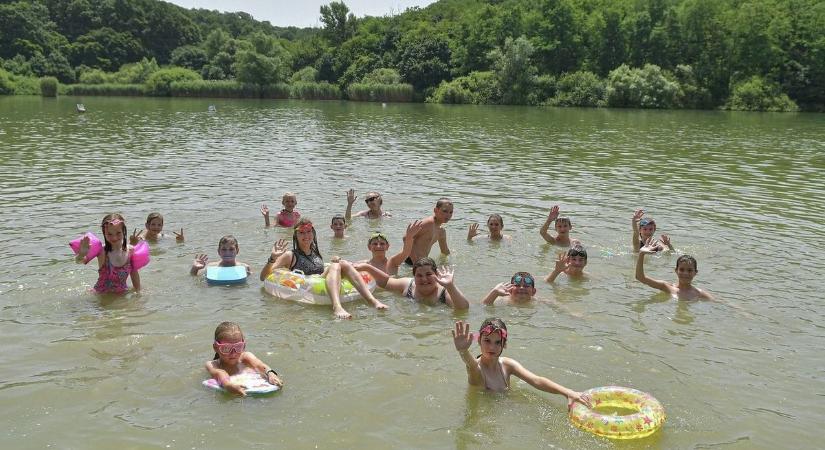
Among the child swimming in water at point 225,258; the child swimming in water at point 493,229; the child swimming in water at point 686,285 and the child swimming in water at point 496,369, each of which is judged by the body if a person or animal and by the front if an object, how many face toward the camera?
4

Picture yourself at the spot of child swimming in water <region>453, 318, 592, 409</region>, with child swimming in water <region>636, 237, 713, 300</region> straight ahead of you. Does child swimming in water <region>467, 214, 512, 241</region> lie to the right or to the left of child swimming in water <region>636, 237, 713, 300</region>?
left

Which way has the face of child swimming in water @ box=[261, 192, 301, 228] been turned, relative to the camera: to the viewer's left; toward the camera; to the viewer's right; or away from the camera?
toward the camera

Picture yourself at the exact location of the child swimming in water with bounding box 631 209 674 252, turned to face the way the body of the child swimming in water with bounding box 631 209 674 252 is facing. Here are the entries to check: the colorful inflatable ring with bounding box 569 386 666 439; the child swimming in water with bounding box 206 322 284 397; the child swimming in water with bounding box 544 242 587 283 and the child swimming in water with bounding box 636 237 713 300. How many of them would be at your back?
0

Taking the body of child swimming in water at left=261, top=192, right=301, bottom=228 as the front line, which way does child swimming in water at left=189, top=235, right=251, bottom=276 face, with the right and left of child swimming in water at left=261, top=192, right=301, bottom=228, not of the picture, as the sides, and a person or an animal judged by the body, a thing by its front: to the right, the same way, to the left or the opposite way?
the same way

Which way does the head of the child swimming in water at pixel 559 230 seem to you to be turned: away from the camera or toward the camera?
toward the camera

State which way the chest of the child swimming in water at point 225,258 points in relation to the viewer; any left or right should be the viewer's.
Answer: facing the viewer

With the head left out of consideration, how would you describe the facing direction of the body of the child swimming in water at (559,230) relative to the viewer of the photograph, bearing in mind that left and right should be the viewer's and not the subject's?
facing the viewer

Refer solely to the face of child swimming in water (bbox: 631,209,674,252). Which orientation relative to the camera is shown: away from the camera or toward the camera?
toward the camera

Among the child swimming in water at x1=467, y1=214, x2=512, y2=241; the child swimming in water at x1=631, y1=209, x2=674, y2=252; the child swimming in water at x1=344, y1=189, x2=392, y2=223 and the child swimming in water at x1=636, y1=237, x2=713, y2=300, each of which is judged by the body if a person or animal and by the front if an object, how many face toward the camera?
4

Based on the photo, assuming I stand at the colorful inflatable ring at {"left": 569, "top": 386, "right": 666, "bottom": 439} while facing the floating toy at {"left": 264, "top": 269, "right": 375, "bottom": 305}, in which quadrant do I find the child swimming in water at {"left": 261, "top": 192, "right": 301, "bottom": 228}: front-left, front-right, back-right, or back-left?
front-right

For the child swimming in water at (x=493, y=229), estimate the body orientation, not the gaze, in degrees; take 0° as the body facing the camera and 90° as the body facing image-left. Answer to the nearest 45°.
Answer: approximately 0°

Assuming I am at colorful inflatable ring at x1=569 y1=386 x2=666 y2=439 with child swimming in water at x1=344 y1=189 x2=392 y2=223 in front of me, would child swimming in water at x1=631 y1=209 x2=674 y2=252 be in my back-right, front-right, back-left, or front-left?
front-right

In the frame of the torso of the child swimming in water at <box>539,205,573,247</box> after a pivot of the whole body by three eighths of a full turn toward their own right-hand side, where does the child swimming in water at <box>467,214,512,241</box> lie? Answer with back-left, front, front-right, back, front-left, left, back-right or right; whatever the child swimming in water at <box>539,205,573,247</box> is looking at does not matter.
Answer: front-left

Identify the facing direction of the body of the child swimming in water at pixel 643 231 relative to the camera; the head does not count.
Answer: toward the camera

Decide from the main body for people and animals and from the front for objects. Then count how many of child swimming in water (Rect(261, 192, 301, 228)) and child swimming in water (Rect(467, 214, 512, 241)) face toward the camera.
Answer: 2

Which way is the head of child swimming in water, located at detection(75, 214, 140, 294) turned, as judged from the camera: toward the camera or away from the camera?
toward the camera

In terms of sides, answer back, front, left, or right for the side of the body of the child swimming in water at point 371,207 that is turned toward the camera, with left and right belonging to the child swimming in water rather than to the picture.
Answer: front
